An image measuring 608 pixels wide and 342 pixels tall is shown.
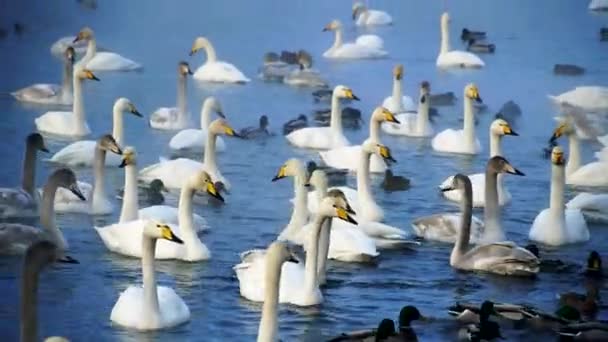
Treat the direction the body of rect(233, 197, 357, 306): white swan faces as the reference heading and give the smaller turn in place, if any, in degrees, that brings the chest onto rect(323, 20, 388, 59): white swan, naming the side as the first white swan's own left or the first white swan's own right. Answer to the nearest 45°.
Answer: approximately 90° to the first white swan's own left

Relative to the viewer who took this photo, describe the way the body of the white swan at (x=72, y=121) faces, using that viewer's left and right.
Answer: facing to the right of the viewer

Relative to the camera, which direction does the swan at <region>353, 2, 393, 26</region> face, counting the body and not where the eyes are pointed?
to the viewer's left

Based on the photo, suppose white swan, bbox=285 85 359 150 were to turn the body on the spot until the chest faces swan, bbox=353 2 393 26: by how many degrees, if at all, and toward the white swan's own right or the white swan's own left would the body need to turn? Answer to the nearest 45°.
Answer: approximately 90° to the white swan's own left

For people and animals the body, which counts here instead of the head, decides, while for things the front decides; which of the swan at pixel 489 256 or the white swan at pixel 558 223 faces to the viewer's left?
the swan

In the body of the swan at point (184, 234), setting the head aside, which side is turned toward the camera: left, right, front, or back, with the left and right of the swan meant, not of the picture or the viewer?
right

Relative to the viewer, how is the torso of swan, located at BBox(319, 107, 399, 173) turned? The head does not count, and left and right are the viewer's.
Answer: facing to the right of the viewer

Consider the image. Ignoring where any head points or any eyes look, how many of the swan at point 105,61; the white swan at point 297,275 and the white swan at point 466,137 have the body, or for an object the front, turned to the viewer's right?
2

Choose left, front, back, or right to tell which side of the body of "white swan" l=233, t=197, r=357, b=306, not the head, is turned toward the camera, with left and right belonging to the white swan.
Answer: right

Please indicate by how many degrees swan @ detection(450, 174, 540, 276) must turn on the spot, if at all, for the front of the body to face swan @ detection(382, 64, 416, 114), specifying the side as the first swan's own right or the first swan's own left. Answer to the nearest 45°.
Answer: approximately 90° to the first swan's own right

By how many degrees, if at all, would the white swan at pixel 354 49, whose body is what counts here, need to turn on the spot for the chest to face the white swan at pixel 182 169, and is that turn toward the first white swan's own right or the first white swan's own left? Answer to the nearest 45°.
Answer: approximately 90° to the first white swan's own left
